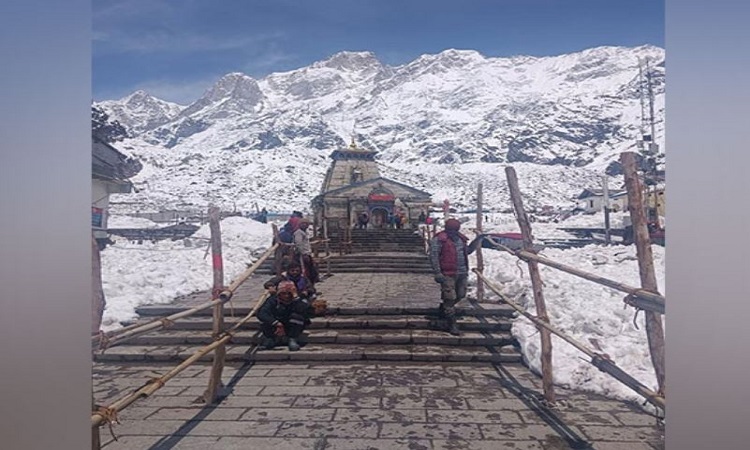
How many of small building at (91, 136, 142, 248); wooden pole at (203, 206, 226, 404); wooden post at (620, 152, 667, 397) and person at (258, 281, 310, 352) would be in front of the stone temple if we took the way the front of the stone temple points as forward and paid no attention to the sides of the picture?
4

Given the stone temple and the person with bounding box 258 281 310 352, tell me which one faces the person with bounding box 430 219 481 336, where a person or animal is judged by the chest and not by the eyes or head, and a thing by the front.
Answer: the stone temple

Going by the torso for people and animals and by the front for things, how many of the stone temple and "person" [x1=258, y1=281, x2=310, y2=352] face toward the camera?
2

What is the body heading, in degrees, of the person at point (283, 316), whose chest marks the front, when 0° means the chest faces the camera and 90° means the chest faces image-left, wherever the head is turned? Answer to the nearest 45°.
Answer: approximately 0°

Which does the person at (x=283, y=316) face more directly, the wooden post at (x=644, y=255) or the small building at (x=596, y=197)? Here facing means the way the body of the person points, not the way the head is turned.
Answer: the wooden post

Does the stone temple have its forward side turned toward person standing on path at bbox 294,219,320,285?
yes

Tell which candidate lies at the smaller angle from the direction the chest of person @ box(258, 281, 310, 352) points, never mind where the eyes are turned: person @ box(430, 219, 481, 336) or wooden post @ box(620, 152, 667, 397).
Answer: the wooden post

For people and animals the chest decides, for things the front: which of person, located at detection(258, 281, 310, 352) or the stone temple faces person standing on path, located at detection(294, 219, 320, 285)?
the stone temple

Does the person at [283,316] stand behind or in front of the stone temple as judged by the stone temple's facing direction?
in front
